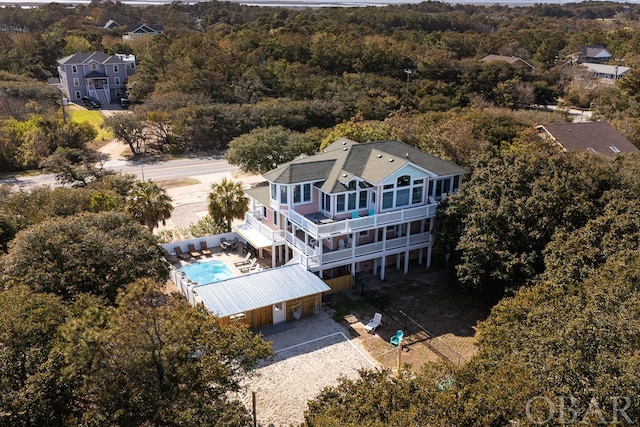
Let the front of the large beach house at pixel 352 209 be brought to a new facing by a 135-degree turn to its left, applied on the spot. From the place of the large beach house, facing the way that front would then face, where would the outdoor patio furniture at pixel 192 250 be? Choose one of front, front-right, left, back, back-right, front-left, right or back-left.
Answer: left

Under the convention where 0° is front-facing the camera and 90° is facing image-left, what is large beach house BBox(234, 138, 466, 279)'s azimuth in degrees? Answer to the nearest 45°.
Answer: approximately 315°

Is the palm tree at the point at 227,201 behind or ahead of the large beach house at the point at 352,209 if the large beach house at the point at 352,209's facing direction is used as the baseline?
ahead

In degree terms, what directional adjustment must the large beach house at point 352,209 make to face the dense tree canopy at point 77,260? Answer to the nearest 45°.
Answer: approximately 90° to its right

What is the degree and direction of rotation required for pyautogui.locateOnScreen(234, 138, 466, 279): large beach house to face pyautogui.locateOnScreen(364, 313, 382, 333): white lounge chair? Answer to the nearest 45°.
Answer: approximately 45° to its right

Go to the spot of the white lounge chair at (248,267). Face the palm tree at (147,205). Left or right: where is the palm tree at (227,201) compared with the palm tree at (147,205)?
right

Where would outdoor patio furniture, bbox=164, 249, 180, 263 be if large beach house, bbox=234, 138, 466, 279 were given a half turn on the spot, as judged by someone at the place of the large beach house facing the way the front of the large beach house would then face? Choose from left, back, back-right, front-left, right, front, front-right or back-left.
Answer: front-left
